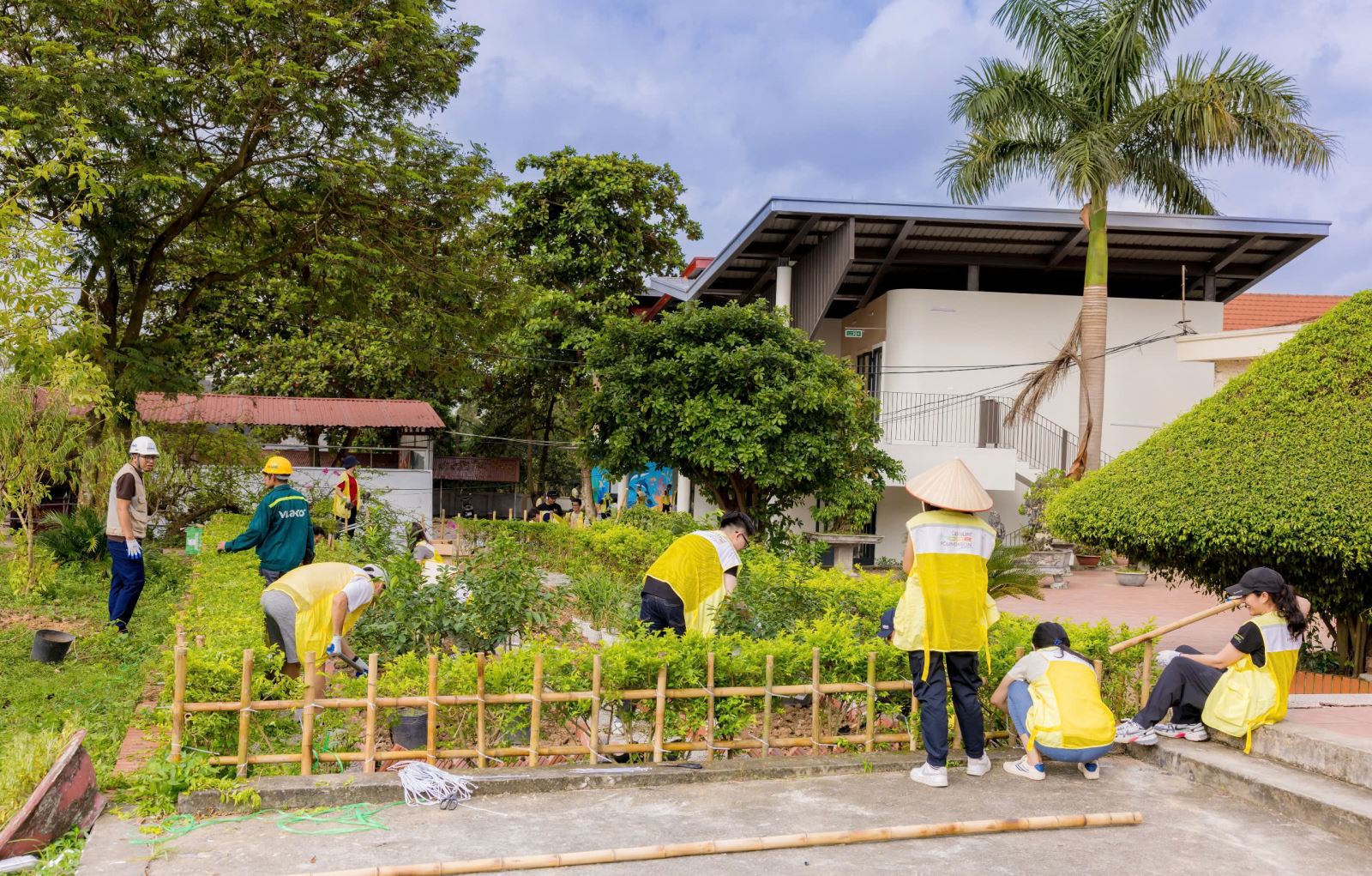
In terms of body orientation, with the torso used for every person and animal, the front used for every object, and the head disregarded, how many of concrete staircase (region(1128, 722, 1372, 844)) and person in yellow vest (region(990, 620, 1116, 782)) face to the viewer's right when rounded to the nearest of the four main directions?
0

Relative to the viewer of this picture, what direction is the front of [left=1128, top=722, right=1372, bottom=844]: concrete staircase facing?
facing the viewer and to the left of the viewer

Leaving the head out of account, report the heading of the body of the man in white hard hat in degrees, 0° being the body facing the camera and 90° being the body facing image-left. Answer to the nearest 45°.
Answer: approximately 270°

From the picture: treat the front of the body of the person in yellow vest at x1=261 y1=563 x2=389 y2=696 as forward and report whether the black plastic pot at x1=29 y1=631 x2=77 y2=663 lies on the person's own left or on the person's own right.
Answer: on the person's own left

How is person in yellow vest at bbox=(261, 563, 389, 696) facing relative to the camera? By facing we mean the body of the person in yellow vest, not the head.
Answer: to the viewer's right

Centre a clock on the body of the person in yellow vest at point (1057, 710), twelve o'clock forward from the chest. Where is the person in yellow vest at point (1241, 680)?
the person in yellow vest at point (1241, 680) is roughly at 3 o'clock from the person in yellow vest at point (1057, 710).

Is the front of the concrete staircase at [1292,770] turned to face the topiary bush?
no

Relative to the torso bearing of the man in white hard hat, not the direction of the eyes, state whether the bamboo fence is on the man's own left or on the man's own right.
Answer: on the man's own right

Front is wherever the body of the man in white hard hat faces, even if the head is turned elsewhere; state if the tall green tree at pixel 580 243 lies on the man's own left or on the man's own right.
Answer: on the man's own left

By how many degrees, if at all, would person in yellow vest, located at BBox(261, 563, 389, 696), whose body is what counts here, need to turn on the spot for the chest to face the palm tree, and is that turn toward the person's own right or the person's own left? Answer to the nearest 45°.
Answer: approximately 45° to the person's own left

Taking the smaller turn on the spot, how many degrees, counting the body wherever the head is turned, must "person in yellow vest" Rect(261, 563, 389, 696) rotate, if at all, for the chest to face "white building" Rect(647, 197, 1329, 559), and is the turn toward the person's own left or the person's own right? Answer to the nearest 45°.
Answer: approximately 45° to the person's own left

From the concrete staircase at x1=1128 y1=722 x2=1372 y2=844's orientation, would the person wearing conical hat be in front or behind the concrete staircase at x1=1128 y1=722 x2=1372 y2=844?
in front

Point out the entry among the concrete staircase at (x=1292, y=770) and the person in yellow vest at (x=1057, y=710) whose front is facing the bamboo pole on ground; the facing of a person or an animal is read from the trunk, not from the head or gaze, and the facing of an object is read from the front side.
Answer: the concrete staircase

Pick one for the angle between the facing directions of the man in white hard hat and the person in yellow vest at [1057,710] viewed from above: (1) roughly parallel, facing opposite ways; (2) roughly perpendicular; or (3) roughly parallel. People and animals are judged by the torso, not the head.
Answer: roughly perpendicular

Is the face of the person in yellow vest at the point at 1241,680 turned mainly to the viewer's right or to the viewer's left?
to the viewer's left

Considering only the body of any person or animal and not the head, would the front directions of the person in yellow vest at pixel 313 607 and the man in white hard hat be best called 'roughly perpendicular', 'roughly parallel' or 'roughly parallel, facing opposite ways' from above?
roughly parallel

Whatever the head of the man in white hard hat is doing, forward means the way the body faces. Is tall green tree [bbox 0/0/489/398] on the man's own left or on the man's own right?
on the man's own left

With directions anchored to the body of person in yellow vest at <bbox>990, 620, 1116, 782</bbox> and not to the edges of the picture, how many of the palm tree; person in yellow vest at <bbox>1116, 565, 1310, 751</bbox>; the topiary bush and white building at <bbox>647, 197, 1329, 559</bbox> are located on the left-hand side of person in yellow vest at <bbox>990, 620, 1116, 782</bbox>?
0
